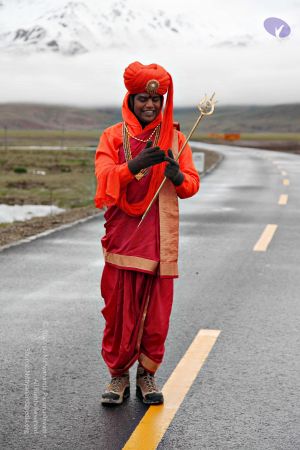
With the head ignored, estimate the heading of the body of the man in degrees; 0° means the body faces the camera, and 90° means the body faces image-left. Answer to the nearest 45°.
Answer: approximately 0°
